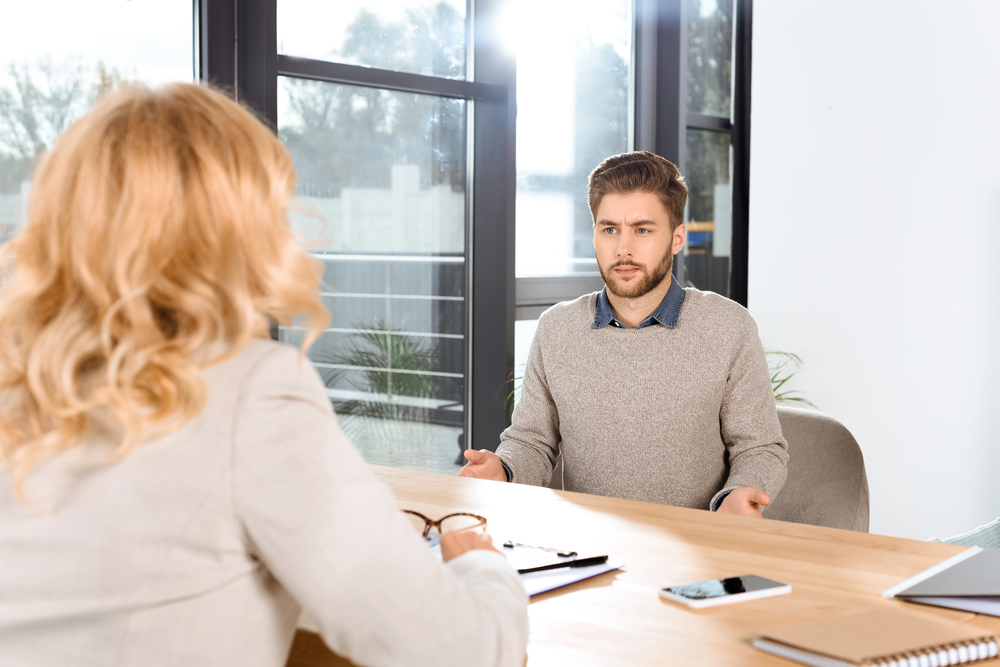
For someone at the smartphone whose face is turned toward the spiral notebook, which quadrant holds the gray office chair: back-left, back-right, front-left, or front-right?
back-left

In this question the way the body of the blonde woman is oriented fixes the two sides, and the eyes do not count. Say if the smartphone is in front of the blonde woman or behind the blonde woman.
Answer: in front

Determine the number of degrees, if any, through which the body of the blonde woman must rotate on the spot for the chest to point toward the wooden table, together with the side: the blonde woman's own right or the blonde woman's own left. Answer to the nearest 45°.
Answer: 0° — they already face it

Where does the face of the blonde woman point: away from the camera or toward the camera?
away from the camera

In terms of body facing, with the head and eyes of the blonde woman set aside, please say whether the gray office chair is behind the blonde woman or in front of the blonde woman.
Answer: in front

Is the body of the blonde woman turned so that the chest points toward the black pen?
yes

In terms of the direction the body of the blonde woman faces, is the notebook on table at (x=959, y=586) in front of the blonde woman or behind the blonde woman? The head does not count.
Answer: in front

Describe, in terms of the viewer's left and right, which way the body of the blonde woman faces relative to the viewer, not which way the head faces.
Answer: facing away from the viewer and to the right of the viewer
